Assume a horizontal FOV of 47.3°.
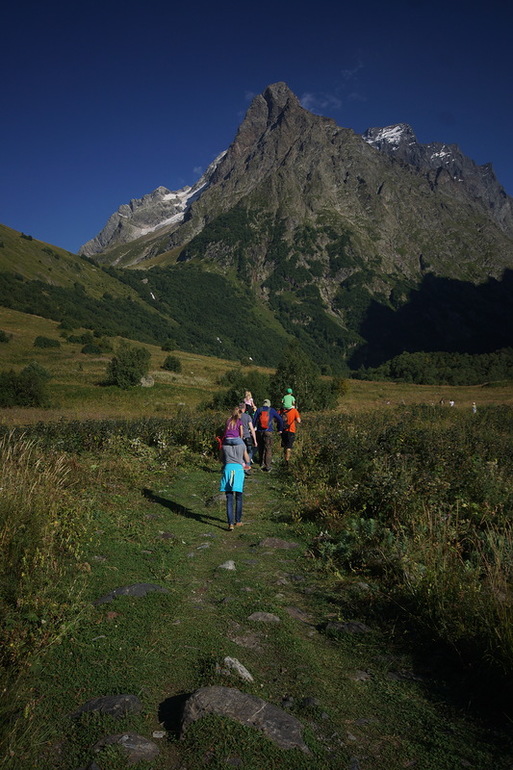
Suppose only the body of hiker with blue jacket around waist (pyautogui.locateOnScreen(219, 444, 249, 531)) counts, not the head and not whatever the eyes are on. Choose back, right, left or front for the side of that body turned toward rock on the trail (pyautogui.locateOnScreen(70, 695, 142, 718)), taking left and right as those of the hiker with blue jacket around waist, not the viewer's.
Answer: back

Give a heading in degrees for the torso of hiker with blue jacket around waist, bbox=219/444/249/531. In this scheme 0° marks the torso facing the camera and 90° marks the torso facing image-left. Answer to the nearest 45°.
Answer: approximately 180°

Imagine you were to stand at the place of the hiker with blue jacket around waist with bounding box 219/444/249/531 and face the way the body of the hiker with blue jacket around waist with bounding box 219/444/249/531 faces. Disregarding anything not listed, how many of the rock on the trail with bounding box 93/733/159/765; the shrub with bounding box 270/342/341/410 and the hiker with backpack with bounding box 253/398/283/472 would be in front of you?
2

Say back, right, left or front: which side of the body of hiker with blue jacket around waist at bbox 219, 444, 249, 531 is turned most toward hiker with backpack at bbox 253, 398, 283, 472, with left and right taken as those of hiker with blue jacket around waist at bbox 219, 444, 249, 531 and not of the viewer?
front

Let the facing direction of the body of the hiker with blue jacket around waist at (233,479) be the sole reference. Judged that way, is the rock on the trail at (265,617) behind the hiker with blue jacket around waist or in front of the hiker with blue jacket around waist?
behind

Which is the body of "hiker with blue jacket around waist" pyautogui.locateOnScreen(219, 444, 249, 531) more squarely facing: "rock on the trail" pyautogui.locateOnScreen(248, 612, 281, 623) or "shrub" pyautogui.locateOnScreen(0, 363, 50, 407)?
the shrub

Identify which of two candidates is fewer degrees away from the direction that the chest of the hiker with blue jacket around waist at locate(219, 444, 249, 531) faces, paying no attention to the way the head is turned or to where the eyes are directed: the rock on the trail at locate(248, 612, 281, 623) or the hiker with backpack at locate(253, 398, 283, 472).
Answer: the hiker with backpack

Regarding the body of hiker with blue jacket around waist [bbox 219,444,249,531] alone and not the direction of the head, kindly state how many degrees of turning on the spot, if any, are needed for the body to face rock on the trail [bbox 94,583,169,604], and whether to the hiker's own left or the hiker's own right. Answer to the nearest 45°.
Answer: approximately 180°

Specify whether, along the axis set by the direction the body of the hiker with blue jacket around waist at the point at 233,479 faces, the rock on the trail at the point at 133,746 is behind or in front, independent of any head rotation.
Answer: behind

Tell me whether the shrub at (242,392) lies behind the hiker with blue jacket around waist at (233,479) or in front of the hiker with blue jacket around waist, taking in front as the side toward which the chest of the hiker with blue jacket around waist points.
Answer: in front

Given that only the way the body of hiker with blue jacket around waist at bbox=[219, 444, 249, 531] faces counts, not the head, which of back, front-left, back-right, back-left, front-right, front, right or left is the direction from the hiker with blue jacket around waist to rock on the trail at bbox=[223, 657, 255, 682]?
back

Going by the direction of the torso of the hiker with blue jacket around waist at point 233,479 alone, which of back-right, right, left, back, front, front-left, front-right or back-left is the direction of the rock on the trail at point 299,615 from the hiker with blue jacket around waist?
back

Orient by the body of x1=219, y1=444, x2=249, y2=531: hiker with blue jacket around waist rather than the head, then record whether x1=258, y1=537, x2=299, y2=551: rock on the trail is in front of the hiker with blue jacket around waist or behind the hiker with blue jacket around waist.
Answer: behind

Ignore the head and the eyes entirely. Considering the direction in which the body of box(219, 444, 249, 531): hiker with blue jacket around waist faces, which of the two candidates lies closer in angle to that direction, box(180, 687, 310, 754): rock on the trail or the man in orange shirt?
the man in orange shirt

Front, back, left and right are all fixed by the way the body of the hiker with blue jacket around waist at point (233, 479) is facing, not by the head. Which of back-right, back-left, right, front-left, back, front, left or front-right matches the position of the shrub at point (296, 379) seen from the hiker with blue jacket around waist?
front
